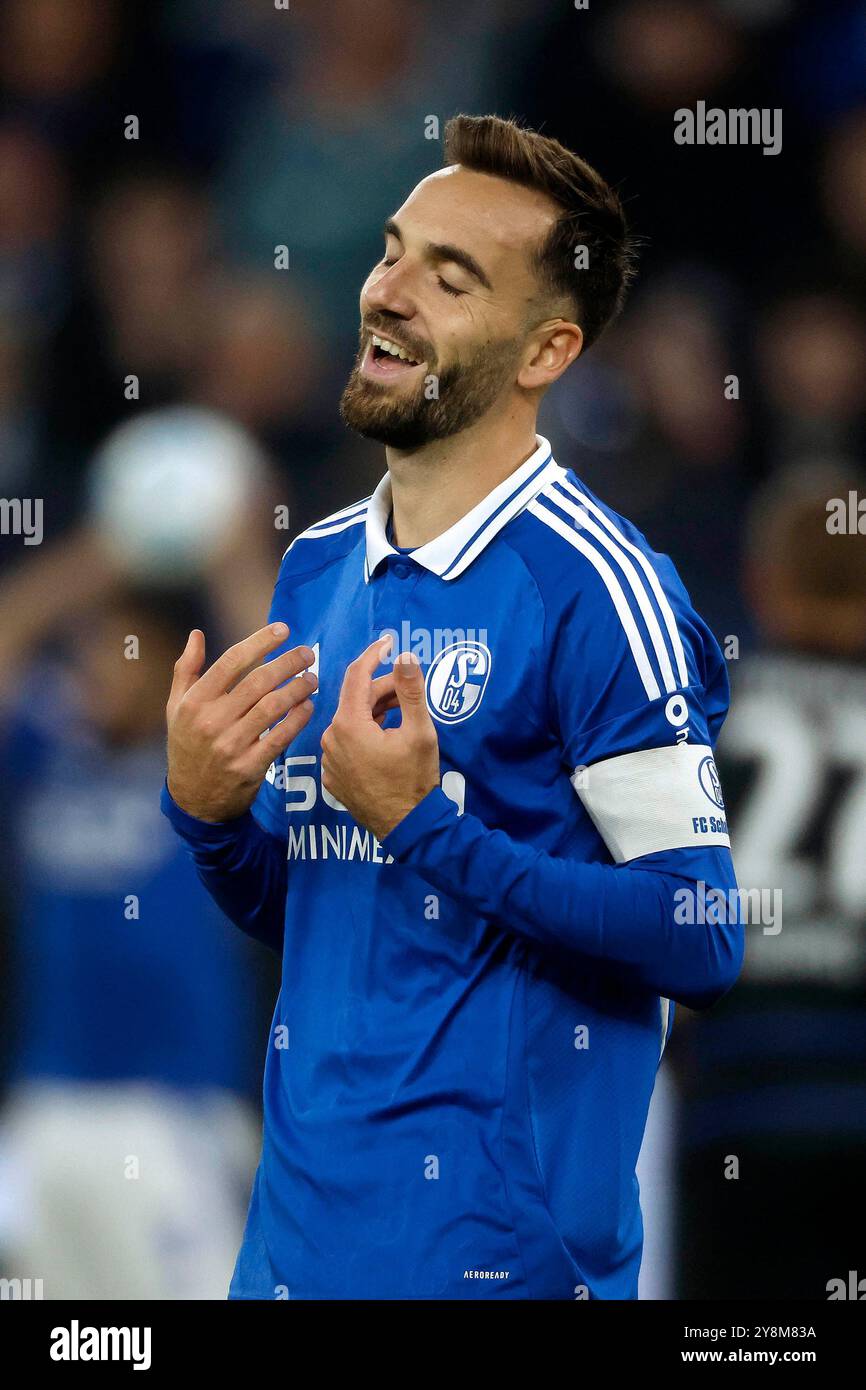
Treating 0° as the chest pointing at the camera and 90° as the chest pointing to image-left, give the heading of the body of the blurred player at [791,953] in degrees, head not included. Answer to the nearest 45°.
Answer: approximately 180°

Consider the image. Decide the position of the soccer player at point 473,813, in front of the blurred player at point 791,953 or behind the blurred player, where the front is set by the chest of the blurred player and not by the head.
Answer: behind

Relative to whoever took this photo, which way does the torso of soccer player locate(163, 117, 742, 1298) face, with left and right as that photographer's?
facing the viewer and to the left of the viewer

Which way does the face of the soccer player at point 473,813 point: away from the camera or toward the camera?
toward the camera

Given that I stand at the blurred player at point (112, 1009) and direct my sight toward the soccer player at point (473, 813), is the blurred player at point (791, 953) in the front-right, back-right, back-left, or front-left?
front-left

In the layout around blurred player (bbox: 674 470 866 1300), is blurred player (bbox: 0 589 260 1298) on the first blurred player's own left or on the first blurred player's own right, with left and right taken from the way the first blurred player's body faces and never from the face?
on the first blurred player's own left

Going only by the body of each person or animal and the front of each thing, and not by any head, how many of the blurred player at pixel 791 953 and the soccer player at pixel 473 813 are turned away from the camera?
1

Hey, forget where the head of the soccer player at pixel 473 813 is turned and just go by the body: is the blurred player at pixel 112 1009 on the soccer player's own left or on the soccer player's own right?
on the soccer player's own right

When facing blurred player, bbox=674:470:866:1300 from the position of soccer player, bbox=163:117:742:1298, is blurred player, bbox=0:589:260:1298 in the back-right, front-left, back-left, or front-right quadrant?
front-left

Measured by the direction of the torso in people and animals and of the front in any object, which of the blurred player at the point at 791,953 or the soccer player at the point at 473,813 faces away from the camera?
the blurred player
